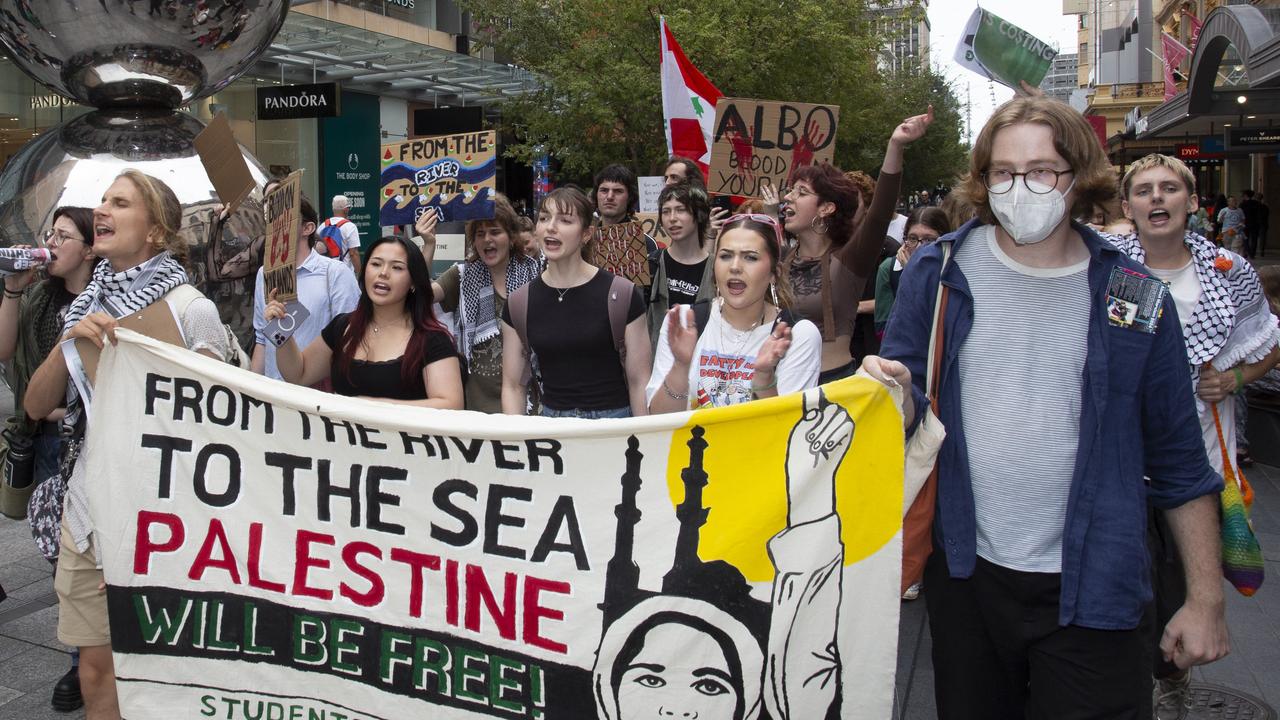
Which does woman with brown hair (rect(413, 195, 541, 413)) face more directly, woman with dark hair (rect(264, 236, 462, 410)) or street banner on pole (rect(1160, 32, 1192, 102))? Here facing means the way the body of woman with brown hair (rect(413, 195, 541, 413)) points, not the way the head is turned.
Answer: the woman with dark hair

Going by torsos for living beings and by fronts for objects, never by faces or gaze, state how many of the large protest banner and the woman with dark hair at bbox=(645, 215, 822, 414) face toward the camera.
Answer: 2

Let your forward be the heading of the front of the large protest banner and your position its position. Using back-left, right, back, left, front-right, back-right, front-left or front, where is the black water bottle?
back-right

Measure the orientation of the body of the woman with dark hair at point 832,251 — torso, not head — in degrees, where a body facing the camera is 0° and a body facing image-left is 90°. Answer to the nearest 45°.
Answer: approximately 45°

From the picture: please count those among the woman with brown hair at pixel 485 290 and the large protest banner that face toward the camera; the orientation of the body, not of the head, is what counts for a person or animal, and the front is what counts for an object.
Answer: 2

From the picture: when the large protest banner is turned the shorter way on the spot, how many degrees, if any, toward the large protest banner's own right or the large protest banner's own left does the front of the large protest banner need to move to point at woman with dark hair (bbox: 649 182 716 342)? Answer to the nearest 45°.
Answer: approximately 180°

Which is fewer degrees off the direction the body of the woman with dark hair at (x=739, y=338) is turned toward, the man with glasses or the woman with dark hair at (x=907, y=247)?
the man with glasses

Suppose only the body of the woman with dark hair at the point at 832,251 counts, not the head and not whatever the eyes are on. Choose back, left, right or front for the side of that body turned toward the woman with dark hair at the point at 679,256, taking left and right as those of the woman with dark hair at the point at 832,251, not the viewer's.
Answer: right

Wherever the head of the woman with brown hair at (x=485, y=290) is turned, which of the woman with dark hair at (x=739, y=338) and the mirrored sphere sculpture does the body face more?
the woman with dark hair
